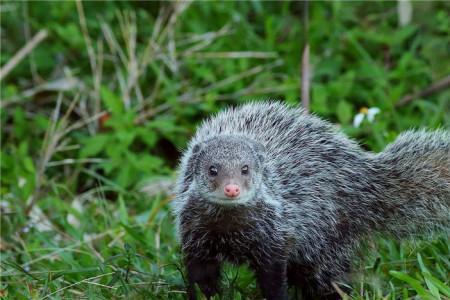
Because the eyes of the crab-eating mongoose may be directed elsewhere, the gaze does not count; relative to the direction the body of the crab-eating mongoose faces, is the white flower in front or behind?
behind

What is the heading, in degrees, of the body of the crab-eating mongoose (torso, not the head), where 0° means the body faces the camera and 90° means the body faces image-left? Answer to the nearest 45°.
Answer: approximately 45°
